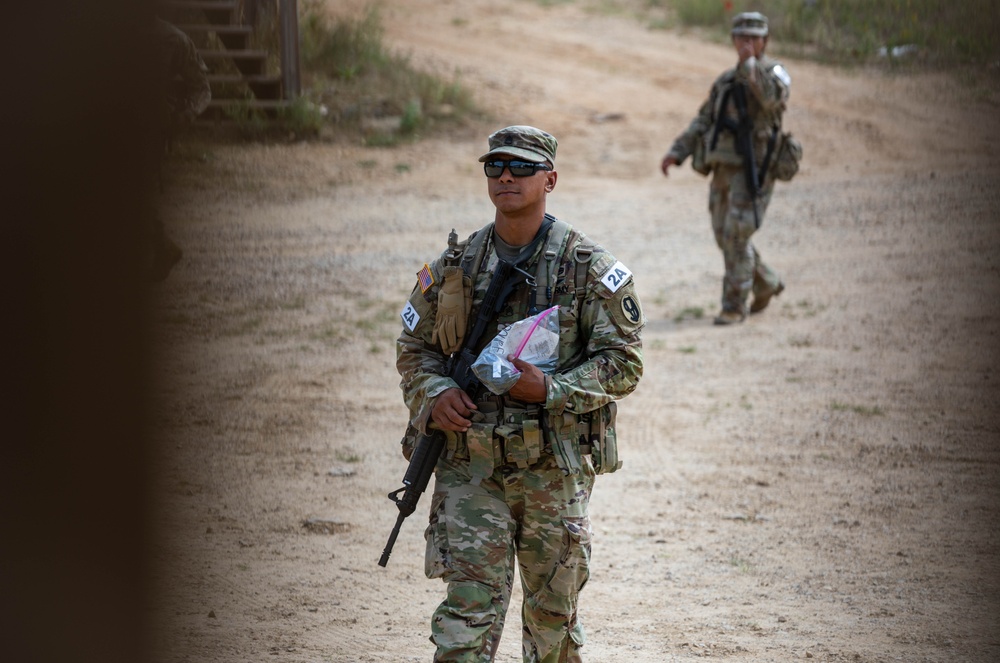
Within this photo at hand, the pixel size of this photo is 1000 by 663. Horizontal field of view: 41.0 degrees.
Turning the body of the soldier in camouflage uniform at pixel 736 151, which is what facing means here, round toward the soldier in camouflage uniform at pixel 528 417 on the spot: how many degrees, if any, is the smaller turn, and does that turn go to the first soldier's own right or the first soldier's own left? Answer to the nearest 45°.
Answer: approximately 45° to the first soldier's own left

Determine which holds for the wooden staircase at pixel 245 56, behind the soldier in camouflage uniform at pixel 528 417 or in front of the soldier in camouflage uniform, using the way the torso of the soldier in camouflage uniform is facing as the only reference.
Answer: behind

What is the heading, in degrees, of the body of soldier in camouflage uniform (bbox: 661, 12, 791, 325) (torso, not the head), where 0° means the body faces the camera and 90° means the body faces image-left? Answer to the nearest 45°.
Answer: approximately 45°

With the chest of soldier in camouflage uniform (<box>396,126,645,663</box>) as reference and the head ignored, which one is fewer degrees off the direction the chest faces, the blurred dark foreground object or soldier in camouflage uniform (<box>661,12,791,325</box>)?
the blurred dark foreground object

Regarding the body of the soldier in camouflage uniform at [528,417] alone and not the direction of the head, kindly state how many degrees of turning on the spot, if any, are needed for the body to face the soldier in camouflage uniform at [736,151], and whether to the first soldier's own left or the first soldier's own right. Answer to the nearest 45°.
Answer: approximately 180°

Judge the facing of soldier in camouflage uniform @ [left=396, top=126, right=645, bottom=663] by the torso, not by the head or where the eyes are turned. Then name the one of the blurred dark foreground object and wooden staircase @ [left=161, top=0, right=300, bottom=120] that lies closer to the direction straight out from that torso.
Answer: the blurred dark foreground object

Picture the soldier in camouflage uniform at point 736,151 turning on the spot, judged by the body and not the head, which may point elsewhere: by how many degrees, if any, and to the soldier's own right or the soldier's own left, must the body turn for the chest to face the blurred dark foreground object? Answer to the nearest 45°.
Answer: approximately 45° to the soldier's own left

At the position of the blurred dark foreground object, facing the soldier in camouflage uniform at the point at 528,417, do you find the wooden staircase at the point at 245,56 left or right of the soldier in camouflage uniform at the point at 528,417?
left

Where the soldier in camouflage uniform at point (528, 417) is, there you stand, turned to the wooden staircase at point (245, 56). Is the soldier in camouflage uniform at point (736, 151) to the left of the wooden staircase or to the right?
right
